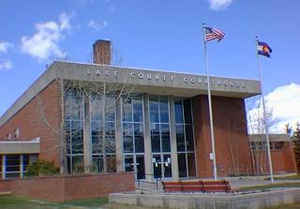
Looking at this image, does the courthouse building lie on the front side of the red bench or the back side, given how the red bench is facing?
on the back side

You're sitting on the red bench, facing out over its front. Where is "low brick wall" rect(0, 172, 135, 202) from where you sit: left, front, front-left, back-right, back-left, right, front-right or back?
back-right

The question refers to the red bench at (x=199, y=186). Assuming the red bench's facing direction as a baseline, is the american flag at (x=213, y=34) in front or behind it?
behind

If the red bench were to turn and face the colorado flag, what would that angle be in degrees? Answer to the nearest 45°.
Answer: approximately 180°

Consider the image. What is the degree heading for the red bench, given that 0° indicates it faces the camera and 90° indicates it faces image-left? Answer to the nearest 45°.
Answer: approximately 0°

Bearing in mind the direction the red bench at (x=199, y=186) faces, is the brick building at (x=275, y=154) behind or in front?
behind
